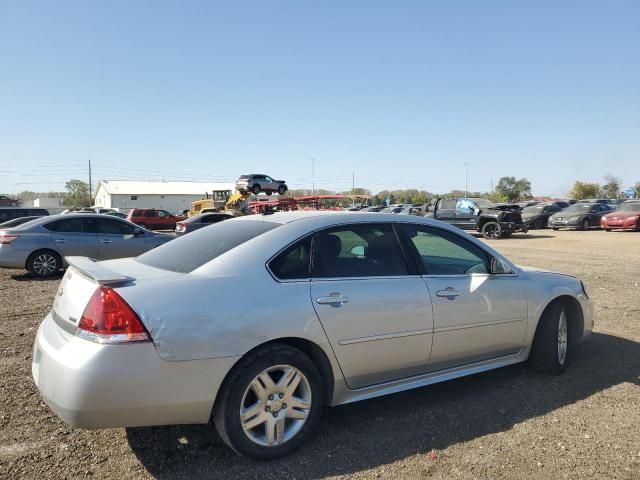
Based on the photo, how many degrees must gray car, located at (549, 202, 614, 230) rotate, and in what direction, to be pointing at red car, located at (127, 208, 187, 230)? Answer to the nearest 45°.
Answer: approximately 45° to its right

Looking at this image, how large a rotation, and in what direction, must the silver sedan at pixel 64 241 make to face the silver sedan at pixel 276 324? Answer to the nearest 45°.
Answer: approximately 90° to its right

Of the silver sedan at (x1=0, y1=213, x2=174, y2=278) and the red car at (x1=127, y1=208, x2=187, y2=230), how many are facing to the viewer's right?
2

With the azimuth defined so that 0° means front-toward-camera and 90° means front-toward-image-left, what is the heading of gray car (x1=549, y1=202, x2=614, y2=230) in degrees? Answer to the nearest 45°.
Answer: approximately 45°

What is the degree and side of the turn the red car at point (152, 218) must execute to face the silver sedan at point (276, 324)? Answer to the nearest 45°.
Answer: approximately 90° to its right

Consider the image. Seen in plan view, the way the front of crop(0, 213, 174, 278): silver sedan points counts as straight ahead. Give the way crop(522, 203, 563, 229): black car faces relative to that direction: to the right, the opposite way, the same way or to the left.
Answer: the opposite way

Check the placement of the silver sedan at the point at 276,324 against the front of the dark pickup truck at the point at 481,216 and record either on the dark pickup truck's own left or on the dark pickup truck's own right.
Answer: on the dark pickup truck's own right

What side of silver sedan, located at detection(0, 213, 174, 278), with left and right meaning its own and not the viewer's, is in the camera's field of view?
right

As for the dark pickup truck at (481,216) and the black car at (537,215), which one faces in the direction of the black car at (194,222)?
the black car at (537,215)

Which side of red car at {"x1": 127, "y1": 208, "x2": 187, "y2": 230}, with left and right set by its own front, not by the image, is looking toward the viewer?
right
